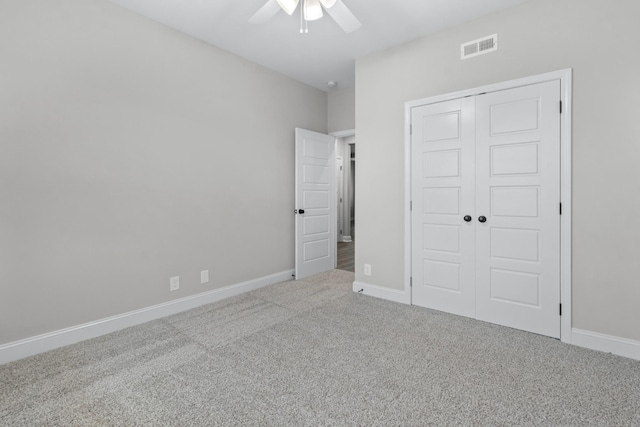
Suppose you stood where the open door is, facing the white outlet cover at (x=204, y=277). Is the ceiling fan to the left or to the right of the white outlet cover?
left

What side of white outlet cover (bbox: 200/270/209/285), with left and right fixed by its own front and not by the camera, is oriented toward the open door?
left

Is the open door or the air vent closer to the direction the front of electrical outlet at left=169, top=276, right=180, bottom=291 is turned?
the air vent

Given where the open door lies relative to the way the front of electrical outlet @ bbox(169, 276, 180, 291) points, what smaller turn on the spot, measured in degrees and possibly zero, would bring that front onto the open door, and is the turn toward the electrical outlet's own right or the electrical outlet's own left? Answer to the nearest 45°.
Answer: approximately 45° to the electrical outlet's own left

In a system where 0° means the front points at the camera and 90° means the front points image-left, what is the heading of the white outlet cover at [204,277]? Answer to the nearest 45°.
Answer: approximately 315°

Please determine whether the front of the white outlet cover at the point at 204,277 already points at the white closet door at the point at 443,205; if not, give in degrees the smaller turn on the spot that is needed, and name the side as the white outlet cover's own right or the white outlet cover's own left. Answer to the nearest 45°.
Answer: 0° — it already faces it
